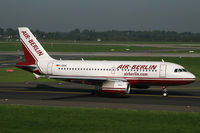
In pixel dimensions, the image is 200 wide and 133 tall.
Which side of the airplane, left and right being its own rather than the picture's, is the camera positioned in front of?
right
